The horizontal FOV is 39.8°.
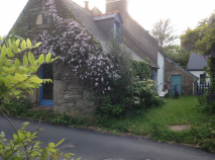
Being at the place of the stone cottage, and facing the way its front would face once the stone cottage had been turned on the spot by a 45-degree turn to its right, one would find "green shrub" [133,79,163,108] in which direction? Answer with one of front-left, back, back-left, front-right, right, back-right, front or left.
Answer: left

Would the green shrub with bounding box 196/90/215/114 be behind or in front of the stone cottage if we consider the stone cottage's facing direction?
in front

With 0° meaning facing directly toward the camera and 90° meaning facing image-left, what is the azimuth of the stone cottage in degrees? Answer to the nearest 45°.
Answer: approximately 315°

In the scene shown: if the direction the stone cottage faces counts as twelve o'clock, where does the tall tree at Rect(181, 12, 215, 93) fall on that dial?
The tall tree is roughly at 9 o'clock from the stone cottage.

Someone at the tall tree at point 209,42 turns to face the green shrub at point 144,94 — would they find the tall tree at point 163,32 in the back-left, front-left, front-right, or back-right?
back-right
